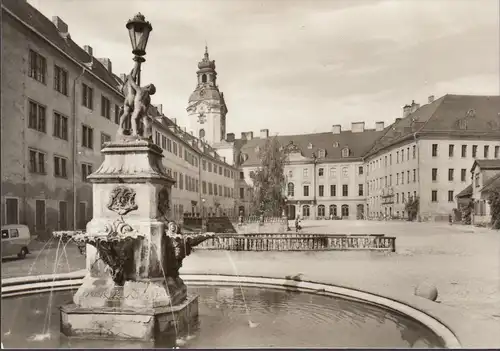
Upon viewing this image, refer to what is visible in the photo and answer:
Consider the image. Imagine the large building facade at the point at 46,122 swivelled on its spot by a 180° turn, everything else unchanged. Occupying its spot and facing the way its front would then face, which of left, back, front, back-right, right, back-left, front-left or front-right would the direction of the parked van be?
back-left

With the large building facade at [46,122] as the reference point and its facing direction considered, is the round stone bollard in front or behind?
in front

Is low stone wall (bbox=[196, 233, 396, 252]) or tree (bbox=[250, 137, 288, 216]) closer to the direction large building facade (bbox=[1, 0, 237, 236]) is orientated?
the low stone wall

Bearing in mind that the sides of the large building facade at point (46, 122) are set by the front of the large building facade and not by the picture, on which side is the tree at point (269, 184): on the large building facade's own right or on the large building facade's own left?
on the large building facade's own left

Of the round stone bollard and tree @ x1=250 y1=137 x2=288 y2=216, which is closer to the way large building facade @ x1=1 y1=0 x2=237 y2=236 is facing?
the round stone bollard

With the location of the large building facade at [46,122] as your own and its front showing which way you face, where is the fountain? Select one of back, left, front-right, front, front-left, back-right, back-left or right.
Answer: front-right

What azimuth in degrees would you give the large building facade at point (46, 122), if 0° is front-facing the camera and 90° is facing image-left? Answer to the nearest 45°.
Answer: approximately 315°

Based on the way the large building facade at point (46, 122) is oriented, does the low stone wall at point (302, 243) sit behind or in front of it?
in front

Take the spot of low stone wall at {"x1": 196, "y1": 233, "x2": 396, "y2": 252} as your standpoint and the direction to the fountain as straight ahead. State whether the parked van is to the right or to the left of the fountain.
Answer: right
